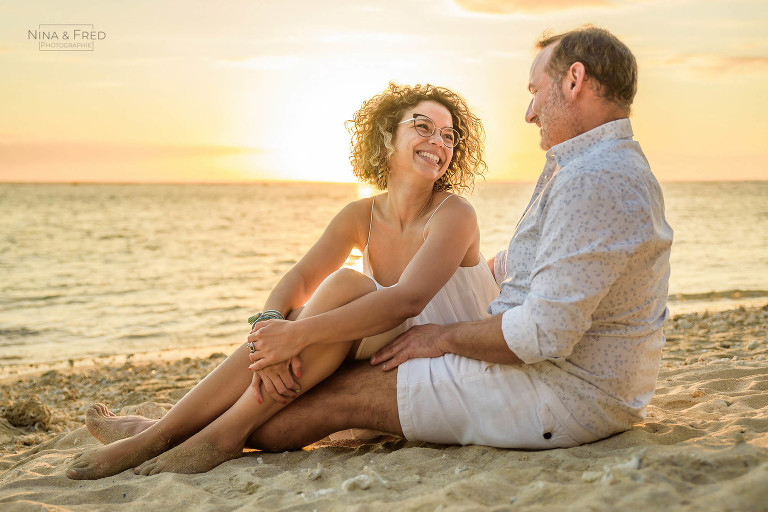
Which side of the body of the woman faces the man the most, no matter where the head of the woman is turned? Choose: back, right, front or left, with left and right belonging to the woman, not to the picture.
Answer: left

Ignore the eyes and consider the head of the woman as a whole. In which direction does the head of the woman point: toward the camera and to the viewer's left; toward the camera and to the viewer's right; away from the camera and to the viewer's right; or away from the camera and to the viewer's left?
toward the camera and to the viewer's right

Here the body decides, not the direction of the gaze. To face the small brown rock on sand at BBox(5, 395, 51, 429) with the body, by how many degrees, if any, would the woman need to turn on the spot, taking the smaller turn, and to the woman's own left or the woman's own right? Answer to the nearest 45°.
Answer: approximately 90° to the woman's own right

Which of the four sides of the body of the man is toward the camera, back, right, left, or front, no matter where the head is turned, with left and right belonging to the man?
left

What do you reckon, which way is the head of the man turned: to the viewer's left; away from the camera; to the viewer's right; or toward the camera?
to the viewer's left

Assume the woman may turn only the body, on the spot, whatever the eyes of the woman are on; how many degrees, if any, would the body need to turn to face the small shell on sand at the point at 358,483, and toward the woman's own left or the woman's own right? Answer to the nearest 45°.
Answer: approximately 45° to the woman's own left

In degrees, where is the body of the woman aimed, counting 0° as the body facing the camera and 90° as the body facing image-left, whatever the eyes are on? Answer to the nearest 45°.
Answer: approximately 45°

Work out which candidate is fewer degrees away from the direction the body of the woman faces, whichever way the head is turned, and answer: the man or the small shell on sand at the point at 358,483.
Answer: the small shell on sand

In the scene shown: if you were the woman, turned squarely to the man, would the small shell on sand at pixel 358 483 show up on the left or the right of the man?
right
